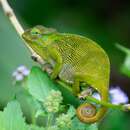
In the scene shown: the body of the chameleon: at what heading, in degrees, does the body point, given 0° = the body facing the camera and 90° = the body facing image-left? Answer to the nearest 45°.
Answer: approximately 90°
